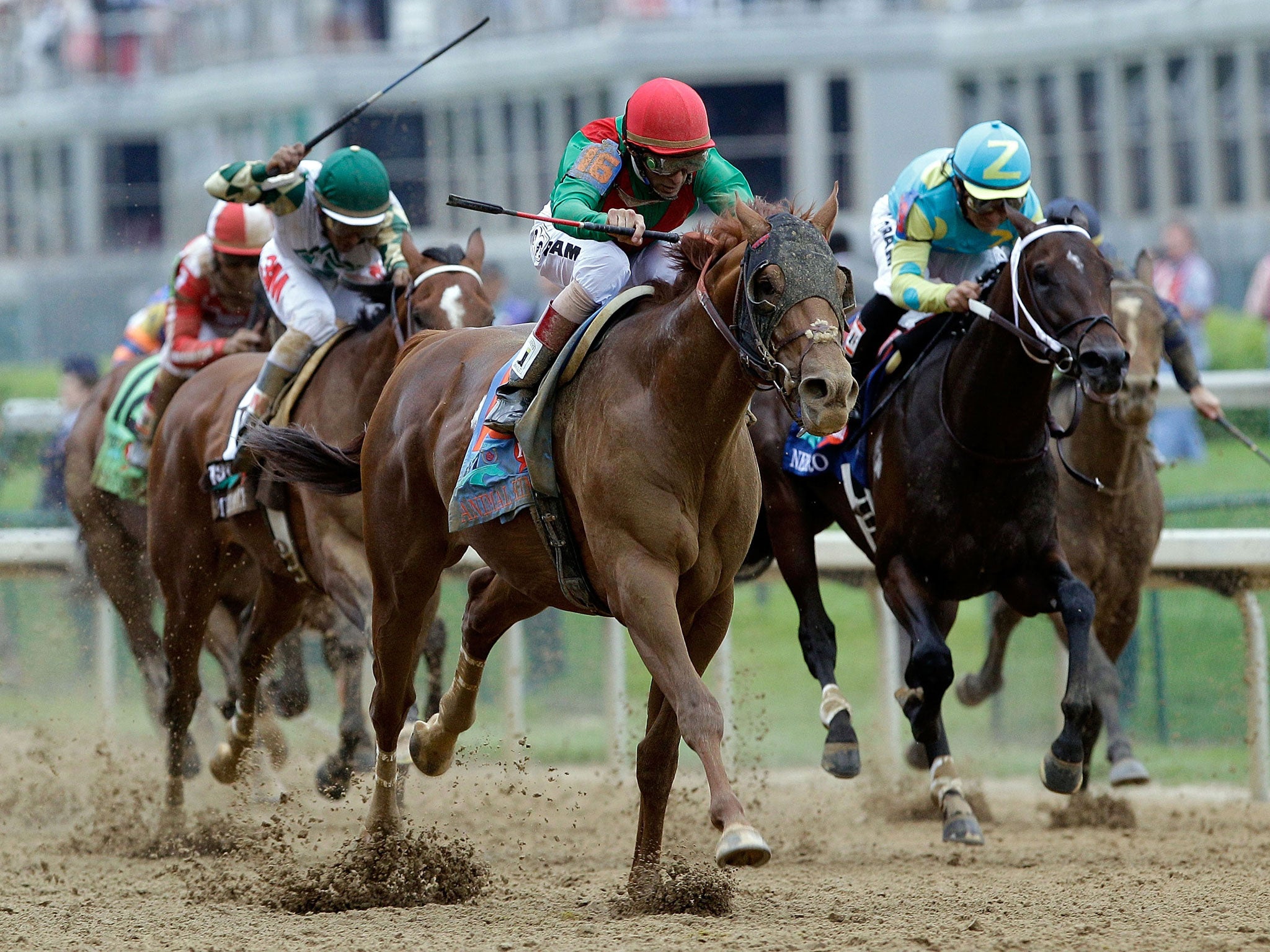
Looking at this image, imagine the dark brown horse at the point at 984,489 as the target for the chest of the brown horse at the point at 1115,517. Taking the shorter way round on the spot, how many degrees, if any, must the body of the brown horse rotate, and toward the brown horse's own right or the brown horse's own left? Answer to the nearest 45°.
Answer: approximately 45° to the brown horse's own right

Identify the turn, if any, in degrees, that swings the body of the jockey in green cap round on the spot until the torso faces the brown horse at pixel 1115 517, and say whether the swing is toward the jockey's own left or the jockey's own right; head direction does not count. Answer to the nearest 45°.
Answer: approximately 45° to the jockey's own left

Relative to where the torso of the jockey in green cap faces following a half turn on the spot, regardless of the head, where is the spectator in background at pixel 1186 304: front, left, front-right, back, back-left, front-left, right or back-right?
right

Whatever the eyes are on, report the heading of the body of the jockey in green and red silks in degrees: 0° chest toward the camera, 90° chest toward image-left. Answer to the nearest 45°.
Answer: approximately 315°

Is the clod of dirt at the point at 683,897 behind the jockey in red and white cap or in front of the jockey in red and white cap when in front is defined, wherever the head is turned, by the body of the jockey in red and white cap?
in front

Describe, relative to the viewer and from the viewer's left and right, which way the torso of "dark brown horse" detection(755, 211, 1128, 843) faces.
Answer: facing the viewer and to the right of the viewer

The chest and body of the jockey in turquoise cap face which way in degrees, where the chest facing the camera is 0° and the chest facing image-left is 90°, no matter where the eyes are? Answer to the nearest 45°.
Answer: approximately 315°
